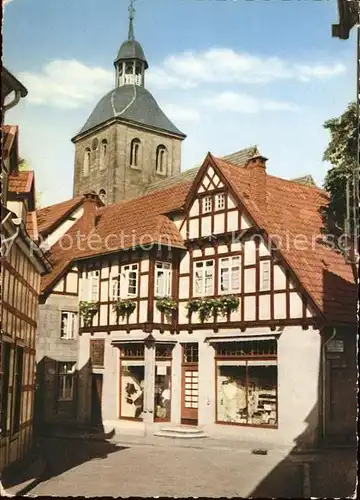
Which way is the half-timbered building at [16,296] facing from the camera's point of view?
to the viewer's right

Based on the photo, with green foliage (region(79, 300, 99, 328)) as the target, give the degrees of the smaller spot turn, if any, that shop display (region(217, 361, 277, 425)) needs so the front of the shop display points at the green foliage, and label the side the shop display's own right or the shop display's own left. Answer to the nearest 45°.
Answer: approximately 135° to the shop display's own right

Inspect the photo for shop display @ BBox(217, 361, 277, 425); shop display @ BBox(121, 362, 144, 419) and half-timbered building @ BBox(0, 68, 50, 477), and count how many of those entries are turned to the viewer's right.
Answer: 1

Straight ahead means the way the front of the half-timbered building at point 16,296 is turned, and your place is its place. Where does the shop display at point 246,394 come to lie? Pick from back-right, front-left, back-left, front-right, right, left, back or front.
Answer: front-left

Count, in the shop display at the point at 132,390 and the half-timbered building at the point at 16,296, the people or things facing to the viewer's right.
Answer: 1

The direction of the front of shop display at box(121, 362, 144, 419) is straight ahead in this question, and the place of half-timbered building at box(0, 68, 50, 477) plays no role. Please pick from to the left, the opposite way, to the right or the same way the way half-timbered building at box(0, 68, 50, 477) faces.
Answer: to the left

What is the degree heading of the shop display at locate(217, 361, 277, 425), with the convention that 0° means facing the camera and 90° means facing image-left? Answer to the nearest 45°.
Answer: approximately 0°

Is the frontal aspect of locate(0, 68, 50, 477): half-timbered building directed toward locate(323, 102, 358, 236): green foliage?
yes

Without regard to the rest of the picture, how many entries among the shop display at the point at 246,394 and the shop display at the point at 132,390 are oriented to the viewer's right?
0

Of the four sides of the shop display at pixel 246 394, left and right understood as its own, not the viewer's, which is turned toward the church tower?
back
